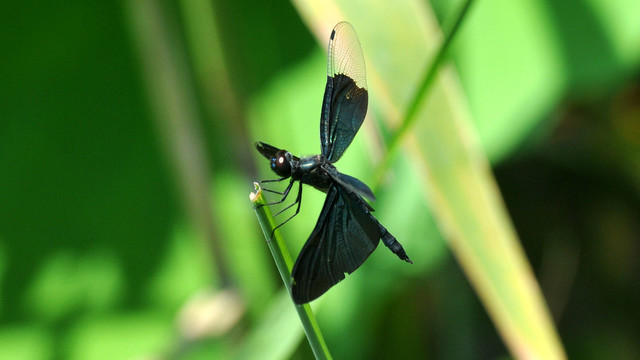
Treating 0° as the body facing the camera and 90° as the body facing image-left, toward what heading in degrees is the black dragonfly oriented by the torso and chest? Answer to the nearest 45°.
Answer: approximately 90°
